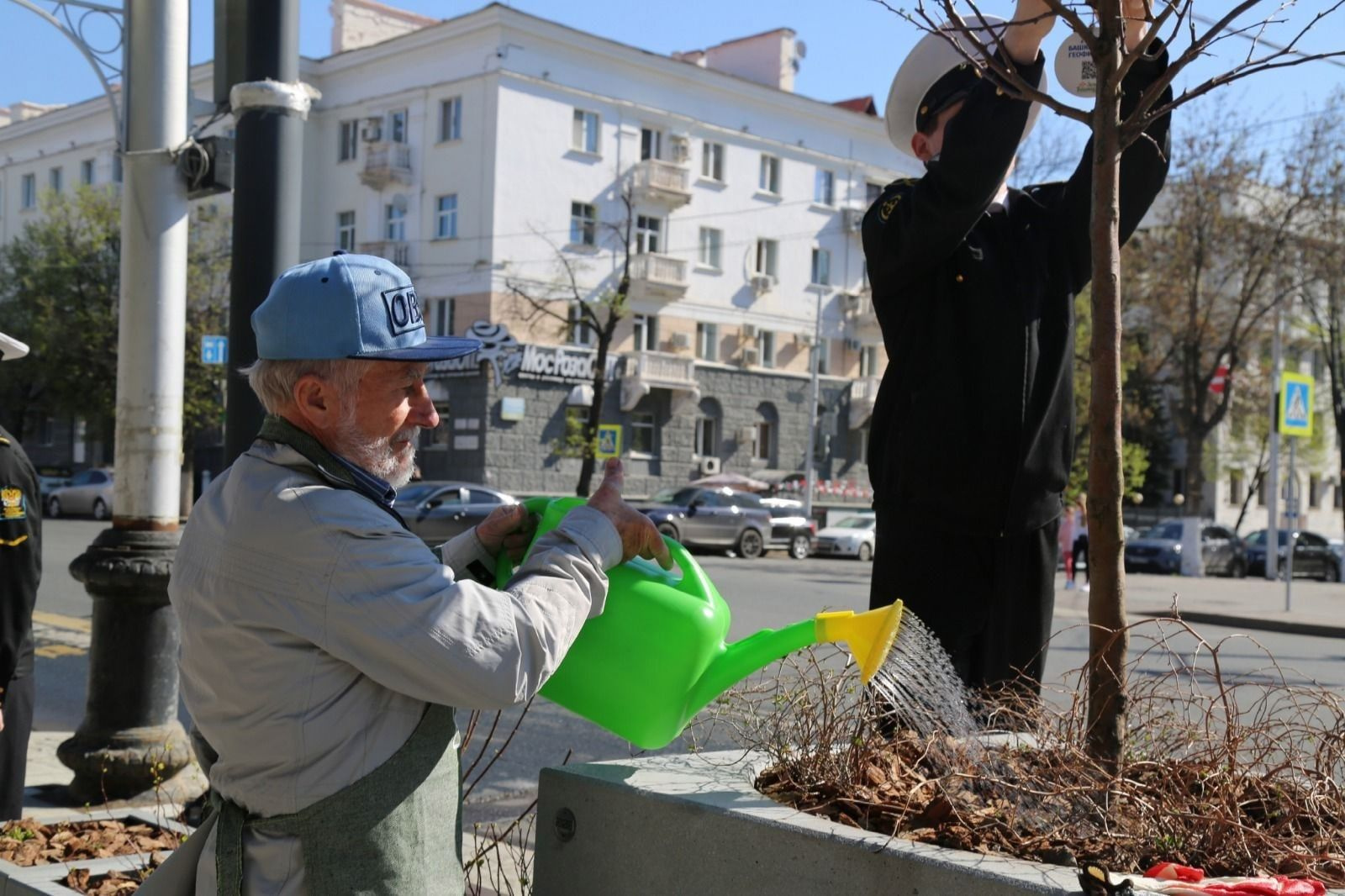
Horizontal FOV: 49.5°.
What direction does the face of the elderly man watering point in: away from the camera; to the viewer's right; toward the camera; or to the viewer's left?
to the viewer's right

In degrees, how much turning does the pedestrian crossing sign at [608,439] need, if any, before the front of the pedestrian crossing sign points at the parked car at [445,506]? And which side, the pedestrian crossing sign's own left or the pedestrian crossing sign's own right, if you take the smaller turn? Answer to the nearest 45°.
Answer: approximately 45° to the pedestrian crossing sign's own right

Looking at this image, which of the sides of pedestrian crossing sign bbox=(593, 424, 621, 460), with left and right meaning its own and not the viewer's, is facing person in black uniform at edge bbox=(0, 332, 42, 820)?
front

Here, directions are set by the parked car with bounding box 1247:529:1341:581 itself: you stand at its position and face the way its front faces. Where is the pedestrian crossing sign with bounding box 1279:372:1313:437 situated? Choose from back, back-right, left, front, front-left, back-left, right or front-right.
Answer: left

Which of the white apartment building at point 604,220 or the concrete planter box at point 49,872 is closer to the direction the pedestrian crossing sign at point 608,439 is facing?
the concrete planter box

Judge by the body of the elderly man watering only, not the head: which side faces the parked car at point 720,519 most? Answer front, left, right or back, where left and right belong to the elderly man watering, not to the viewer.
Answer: left

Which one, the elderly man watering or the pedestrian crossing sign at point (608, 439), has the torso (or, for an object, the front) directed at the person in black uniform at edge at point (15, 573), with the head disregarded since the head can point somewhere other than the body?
the pedestrian crossing sign

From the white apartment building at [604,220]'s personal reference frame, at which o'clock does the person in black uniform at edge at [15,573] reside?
The person in black uniform at edge is roughly at 2 o'clock from the white apartment building.

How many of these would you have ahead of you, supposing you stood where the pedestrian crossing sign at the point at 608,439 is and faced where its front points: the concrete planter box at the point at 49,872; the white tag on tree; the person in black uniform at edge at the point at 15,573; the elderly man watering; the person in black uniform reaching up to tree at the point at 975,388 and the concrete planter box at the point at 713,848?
6
